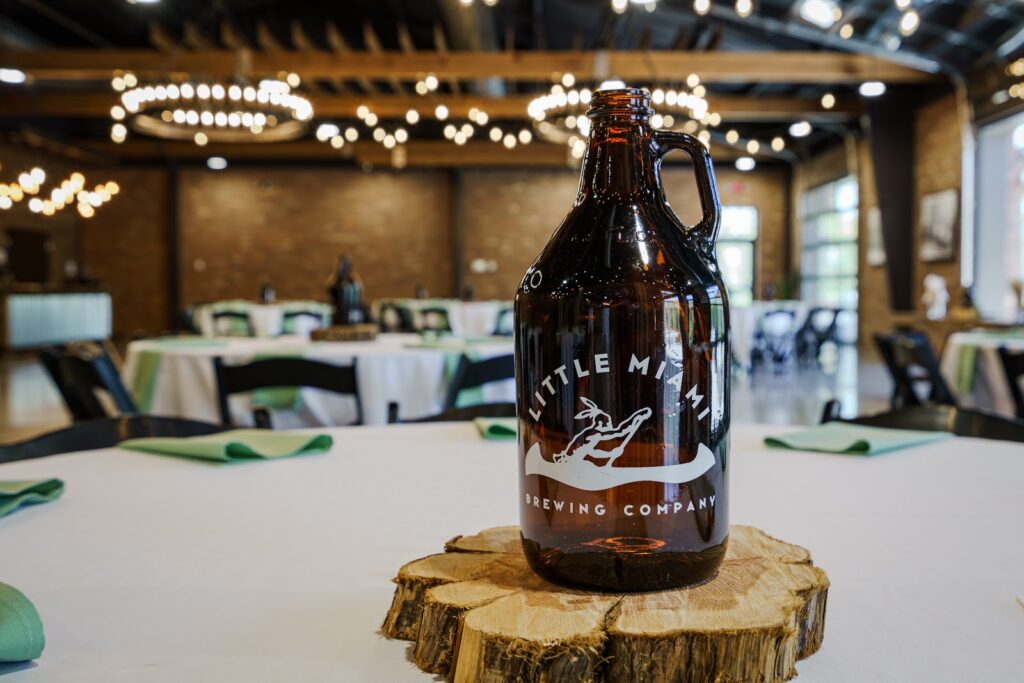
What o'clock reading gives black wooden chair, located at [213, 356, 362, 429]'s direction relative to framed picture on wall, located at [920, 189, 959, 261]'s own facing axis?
The black wooden chair is roughly at 11 o'clock from the framed picture on wall.

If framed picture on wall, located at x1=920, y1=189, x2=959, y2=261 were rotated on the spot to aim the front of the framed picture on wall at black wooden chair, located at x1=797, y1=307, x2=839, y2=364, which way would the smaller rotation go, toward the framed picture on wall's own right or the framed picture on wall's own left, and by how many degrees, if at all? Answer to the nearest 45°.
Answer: approximately 45° to the framed picture on wall's own right

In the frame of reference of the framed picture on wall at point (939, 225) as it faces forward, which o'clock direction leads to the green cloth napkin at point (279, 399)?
The green cloth napkin is roughly at 11 o'clock from the framed picture on wall.

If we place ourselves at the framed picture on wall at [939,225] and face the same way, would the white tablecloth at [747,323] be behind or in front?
in front

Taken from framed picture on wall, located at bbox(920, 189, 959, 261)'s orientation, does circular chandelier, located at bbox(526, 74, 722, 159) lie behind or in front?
in front

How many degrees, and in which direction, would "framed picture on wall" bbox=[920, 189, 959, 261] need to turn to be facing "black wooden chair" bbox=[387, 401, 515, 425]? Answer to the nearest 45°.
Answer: approximately 45° to its left

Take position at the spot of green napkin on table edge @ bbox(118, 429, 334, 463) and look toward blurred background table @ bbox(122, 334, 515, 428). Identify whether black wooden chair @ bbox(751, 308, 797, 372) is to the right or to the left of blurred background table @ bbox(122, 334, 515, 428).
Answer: right

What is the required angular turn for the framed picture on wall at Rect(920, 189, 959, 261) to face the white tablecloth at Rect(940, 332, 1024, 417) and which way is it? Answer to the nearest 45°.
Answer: approximately 45° to its left

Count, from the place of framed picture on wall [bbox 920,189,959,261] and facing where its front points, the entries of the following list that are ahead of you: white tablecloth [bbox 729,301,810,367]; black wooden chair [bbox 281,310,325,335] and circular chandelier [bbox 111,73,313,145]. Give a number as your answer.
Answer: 3

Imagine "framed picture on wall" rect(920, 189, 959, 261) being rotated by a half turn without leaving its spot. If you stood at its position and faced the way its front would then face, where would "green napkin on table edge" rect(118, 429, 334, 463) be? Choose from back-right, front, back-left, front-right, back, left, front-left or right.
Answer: back-right

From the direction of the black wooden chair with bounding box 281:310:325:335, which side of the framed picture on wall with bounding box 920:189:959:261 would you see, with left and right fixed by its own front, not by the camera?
front

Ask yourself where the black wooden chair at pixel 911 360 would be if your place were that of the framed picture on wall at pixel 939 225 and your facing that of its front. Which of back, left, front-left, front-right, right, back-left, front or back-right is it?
front-left

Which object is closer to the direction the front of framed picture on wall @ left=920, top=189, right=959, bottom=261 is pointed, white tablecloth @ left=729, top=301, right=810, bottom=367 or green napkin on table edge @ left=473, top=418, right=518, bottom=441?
the white tablecloth

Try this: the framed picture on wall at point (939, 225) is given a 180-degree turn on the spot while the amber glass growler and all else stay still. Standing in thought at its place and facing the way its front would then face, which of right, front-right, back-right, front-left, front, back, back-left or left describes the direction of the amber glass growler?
back-right

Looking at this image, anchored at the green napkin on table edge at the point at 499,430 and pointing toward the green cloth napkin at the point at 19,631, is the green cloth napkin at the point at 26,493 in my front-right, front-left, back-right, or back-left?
front-right
